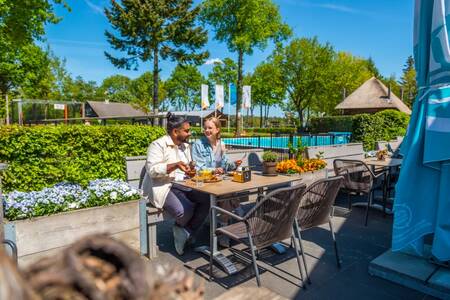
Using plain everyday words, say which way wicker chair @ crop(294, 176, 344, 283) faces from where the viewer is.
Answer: facing away from the viewer and to the left of the viewer

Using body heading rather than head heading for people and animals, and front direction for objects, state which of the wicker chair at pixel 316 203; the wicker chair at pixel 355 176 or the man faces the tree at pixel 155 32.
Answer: the wicker chair at pixel 316 203

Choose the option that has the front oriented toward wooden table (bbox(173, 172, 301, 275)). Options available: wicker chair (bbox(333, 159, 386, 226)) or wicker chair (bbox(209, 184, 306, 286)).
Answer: wicker chair (bbox(209, 184, 306, 286))

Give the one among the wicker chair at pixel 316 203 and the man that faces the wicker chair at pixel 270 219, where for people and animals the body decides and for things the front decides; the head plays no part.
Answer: the man

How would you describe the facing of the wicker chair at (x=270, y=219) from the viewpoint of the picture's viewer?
facing away from the viewer and to the left of the viewer

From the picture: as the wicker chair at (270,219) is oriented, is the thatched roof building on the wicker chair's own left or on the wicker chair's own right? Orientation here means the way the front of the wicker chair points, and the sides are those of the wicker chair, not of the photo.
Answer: on the wicker chair's own right

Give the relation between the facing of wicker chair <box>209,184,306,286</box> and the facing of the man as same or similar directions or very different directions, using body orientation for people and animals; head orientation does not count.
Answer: very different directions
